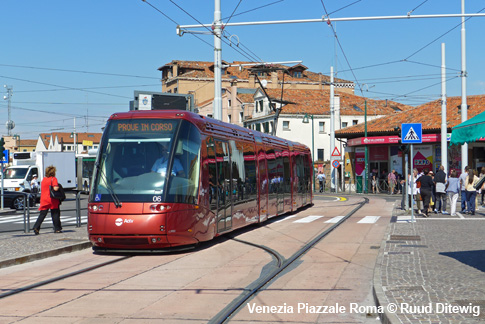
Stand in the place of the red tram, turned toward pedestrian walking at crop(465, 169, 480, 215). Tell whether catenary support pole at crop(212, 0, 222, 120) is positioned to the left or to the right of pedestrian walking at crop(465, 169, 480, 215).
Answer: left

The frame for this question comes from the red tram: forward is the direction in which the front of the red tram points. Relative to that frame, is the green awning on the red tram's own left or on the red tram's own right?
on the red tram's own left
